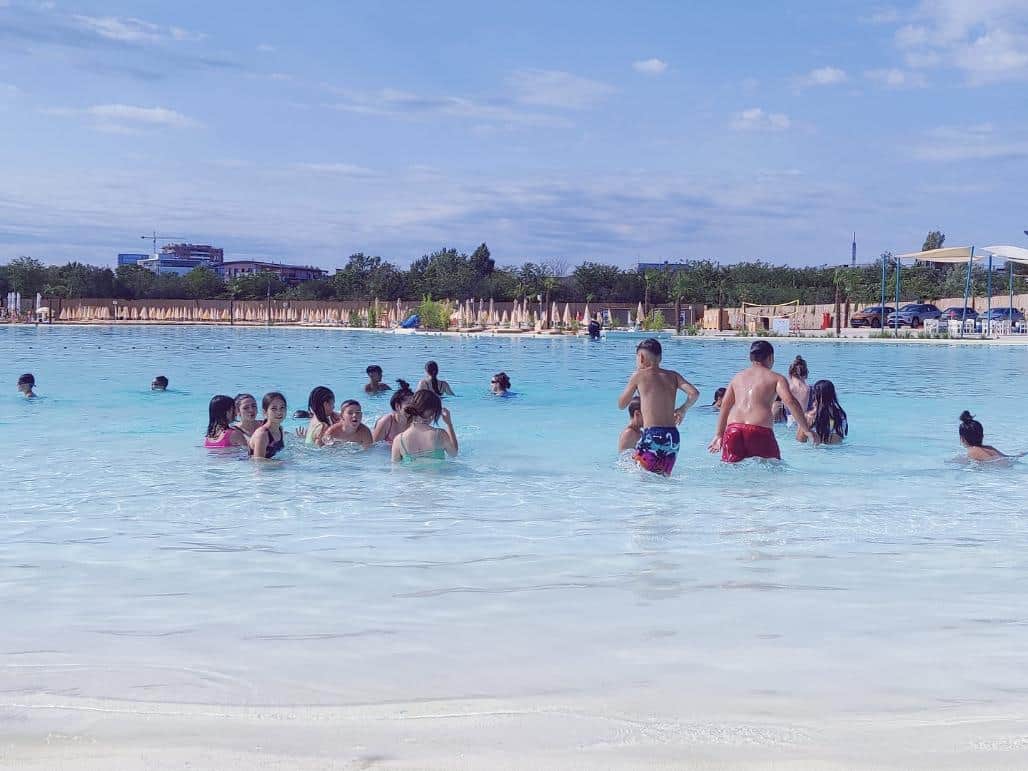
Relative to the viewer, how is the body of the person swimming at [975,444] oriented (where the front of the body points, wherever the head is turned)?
away from the camera

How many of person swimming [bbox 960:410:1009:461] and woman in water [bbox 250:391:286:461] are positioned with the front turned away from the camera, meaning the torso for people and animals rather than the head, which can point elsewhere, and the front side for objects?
1

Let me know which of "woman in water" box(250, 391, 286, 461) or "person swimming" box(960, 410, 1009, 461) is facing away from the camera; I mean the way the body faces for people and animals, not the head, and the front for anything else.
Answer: the person swimming
